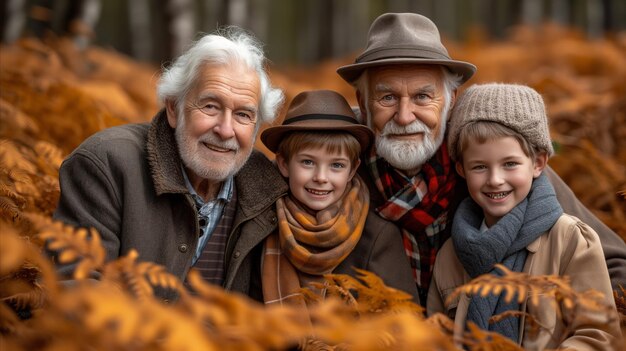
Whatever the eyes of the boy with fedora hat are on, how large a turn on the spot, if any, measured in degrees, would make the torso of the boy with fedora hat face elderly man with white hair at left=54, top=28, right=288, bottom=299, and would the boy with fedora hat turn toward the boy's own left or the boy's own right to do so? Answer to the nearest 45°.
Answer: approximately 90° to the boy's own right

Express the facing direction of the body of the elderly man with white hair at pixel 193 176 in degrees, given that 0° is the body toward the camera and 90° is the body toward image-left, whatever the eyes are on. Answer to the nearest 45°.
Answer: approximately 315°

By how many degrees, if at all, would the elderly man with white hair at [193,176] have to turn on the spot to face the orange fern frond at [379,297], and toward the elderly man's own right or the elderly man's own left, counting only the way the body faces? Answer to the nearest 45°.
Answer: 0° — they already face it

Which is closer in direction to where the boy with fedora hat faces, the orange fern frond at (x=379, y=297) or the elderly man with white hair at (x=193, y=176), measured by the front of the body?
the orange fern frond

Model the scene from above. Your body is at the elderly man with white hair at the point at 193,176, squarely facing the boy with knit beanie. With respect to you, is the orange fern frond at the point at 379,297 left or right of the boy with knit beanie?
right

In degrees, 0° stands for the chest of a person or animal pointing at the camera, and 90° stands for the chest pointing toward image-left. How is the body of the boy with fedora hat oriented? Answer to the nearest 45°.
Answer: approximately 0°

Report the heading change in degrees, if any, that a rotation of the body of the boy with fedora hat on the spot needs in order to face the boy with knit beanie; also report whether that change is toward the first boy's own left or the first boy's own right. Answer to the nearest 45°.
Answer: approximately 90° to the first boy's own left
